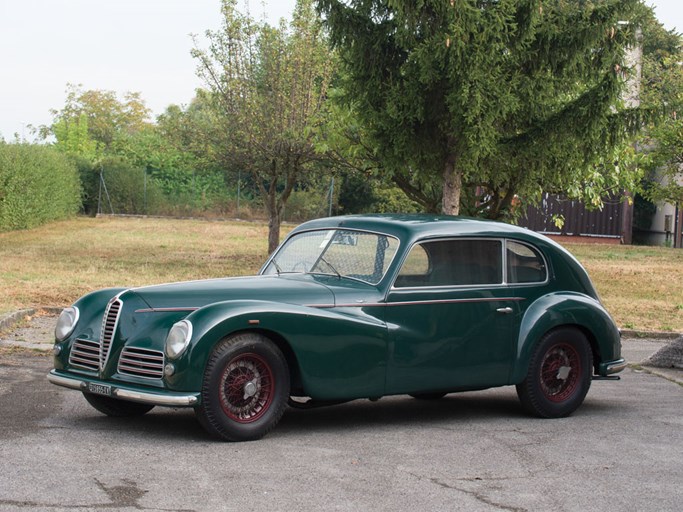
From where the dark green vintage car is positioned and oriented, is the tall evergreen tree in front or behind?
behind

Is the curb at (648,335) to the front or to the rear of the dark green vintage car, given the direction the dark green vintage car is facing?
to the rear

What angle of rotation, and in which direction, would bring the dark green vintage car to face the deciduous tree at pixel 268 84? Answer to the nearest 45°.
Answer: approximately 135° to its right

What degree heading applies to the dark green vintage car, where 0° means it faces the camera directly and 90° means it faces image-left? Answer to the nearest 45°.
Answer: approximately 45°

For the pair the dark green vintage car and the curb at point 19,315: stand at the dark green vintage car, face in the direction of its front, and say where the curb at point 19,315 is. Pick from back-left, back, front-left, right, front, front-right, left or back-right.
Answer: right

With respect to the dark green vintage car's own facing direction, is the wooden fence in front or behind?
behind

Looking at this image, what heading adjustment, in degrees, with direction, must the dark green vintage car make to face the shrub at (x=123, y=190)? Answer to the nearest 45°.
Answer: approximately 135° to its right
